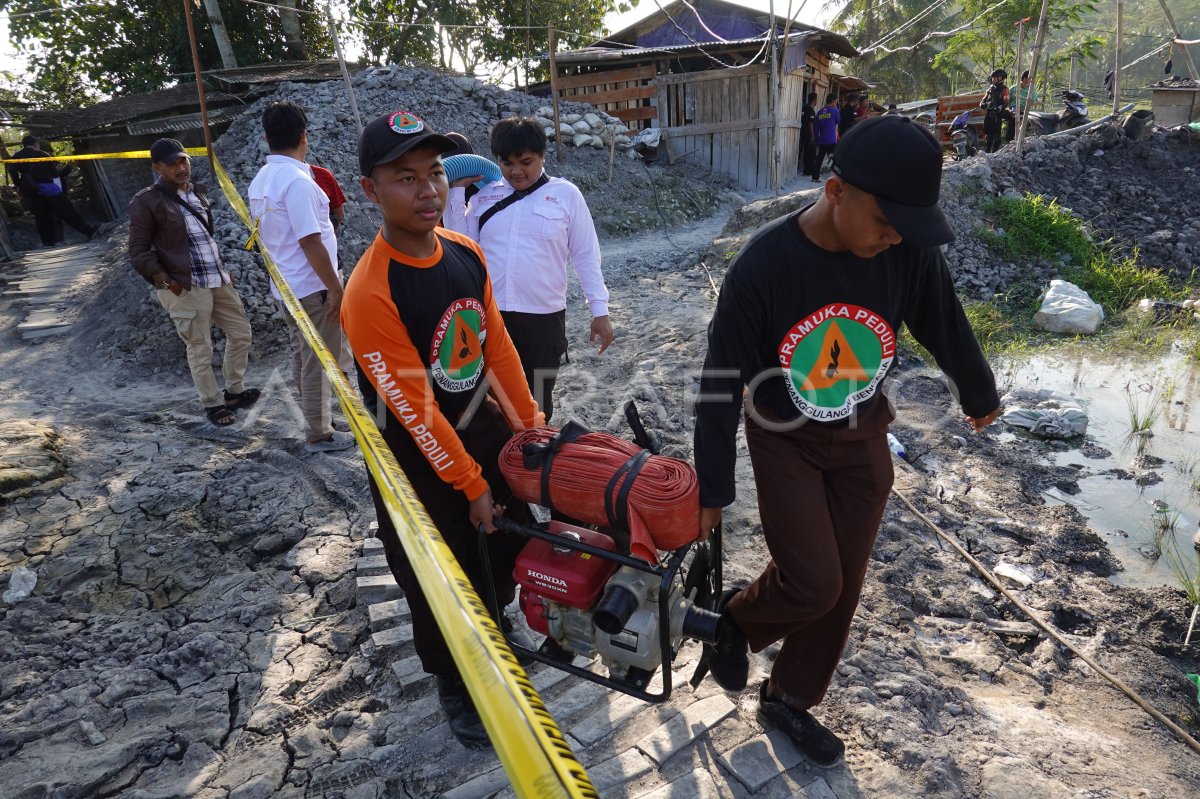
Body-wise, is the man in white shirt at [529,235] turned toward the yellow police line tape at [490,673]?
yes

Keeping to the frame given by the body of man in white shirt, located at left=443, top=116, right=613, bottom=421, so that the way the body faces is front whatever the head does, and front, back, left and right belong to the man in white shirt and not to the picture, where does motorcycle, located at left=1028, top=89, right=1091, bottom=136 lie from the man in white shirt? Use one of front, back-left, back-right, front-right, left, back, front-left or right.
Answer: back-left

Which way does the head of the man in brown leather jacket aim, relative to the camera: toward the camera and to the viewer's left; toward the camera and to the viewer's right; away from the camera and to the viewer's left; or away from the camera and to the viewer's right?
toward the camera and to the viewer's right

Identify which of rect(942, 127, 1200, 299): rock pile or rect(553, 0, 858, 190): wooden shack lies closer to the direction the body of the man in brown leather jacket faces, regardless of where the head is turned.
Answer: the rock pile

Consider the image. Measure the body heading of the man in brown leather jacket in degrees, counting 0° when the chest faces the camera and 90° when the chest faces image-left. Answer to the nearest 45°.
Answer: approximately 315°

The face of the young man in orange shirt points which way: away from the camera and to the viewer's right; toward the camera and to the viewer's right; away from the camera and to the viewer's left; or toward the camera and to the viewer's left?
toward the camera and to the viewer's right

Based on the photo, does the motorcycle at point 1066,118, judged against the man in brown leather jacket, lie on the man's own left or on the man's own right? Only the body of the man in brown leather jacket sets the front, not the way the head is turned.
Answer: on the man's own left

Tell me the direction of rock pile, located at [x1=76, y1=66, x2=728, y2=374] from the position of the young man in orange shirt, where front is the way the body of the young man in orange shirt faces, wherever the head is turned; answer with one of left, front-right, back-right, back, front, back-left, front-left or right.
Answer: back-left

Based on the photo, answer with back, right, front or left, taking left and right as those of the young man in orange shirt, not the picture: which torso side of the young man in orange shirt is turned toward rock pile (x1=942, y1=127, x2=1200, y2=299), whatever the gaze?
left

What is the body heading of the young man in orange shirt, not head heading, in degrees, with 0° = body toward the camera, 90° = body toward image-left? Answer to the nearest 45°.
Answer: approximately 315°
